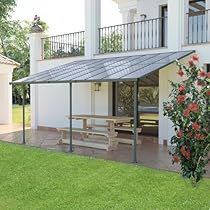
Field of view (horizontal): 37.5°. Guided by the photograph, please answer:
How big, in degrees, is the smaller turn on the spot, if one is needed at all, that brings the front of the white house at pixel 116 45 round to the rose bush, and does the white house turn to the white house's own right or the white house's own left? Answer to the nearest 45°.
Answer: approximately 45° to the white house's own left

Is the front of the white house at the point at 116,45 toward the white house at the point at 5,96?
no

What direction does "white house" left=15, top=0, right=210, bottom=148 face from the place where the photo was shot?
facing the viewer and to the left of the viewer
